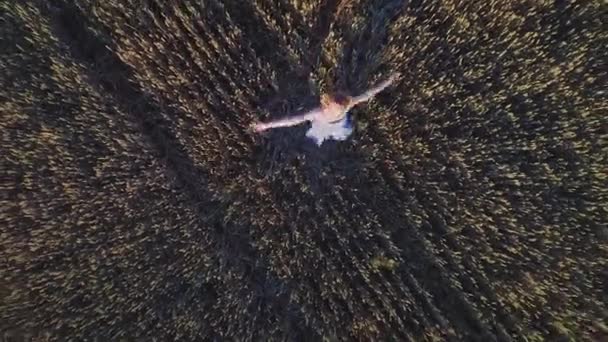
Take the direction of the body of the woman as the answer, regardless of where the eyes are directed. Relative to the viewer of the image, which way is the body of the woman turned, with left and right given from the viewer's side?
facing the viewer
